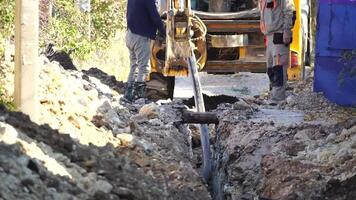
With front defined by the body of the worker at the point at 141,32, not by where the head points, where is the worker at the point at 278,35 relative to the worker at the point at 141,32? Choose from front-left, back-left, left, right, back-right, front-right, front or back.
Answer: front-right

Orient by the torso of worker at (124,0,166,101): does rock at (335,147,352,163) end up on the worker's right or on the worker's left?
on the worker's right

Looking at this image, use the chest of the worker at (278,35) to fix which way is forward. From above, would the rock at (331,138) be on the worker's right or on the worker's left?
on the worker's left

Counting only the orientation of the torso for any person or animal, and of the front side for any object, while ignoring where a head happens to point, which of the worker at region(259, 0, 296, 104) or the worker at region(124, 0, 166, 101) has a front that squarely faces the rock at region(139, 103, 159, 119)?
the worker at region(259, 0, 296, 104)

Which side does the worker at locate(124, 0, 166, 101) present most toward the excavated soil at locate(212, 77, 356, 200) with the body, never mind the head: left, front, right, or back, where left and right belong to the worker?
right

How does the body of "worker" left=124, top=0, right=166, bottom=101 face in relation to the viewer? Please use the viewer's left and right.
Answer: facing away from the viewer and to the right of the viewer

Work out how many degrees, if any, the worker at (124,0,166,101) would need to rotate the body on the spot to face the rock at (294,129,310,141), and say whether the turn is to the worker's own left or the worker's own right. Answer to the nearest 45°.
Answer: approximately 90° to the worker's own right

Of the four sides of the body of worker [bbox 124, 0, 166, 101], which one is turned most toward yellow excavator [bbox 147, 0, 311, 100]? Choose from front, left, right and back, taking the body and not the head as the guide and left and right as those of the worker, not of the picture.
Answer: front

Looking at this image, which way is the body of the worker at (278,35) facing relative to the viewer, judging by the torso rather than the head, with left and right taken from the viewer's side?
facing the viewer and to the left of the viewer
